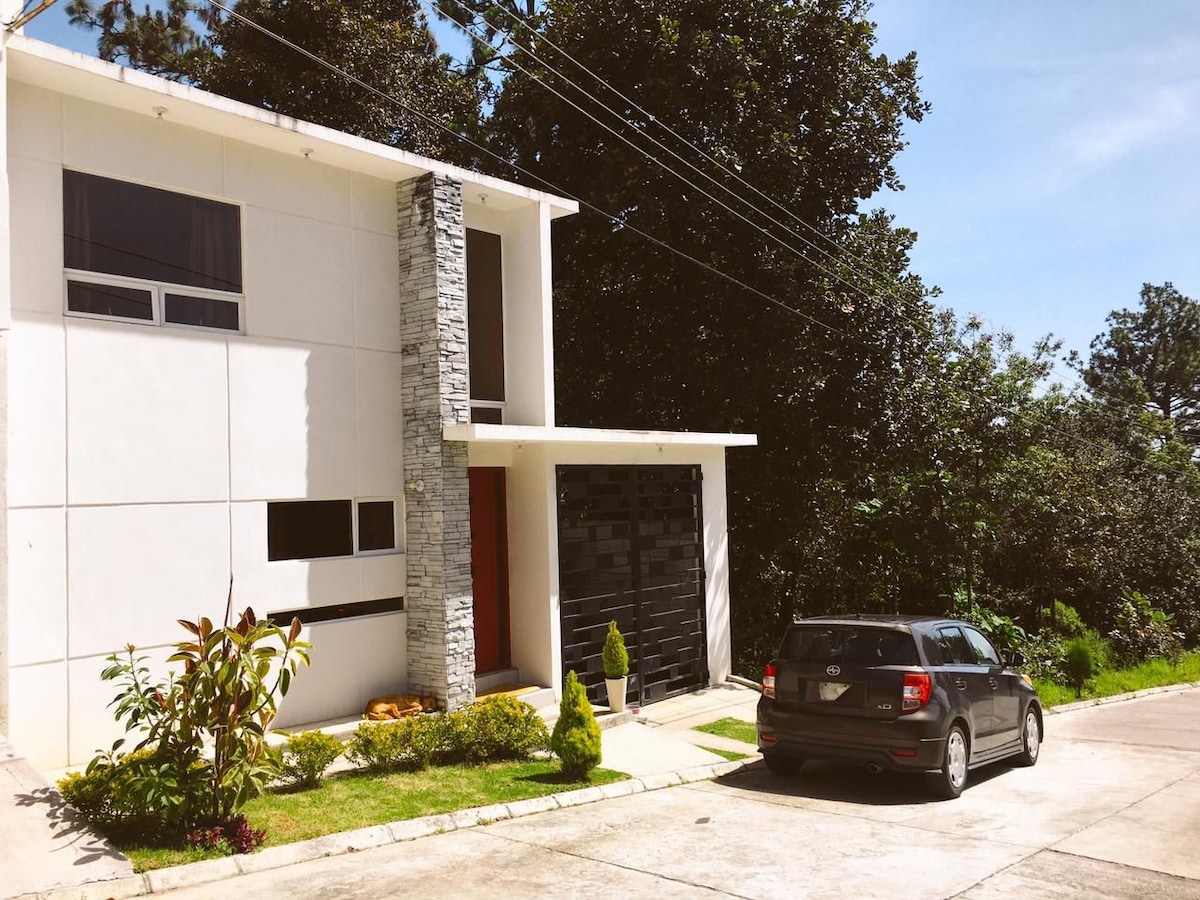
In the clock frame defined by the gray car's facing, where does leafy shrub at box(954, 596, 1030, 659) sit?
The leafy shrub is roughly at 11 o'clock from the gray car.

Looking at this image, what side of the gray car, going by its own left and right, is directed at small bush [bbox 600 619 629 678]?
left

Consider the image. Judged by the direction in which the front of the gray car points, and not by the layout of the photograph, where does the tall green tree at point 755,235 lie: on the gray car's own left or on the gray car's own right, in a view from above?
on the gray car's own left

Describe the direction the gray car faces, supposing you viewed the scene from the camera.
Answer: facing away from the viewer and to the right of the viewer

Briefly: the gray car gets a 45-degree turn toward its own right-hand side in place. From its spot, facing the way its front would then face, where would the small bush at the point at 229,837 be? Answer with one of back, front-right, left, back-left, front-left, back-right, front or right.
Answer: back-right

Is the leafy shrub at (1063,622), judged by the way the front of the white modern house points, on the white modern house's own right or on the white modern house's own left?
on the white modern house's own left

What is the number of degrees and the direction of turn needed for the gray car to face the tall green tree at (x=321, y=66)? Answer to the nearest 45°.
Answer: approximately 90° to its left

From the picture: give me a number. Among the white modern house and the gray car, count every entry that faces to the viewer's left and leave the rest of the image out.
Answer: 0

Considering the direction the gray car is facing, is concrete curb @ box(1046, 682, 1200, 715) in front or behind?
in front

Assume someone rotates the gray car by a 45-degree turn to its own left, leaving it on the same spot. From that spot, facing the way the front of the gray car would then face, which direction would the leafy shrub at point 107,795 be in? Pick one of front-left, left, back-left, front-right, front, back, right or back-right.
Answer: back-left

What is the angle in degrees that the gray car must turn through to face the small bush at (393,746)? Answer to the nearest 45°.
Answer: approximately 135° to its left
